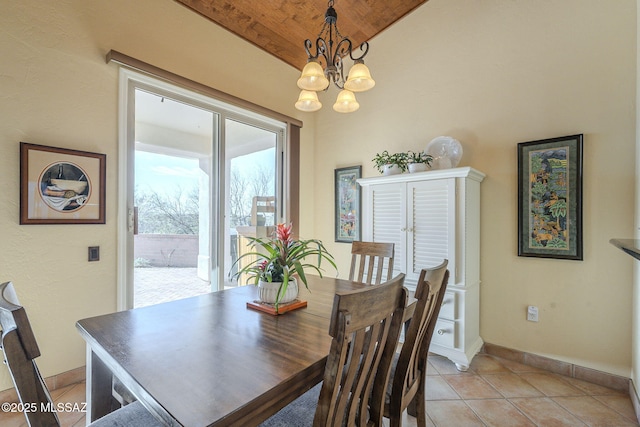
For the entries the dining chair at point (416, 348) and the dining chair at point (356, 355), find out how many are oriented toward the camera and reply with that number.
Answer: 0

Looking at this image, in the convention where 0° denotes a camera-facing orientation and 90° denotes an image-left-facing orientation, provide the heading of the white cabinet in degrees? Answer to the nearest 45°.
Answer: approximately 45°

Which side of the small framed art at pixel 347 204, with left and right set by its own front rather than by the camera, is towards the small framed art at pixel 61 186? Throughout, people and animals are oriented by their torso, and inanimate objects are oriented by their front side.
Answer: front

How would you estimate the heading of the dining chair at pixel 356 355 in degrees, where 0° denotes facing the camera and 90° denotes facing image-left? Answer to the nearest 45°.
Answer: approximately 135°

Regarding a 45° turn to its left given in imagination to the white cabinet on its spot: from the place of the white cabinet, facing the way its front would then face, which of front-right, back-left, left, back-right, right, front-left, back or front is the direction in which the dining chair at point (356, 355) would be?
front

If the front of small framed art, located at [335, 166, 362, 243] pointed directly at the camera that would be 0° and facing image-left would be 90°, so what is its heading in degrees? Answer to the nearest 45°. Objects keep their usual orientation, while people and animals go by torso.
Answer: approximately 45°

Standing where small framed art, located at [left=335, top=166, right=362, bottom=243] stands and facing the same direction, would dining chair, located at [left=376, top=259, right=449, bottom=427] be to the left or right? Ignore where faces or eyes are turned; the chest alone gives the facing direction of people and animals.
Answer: on its left

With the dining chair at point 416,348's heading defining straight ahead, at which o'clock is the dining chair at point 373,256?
the dining chair at point 373,256 is roughly at 1 o'clock from the dining chair at point 416,348.

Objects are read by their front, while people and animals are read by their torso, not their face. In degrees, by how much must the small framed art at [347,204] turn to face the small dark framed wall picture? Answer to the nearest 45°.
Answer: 0° — it already faces it

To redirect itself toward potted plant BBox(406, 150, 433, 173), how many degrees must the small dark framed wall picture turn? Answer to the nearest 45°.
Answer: approximately 45° to its left
